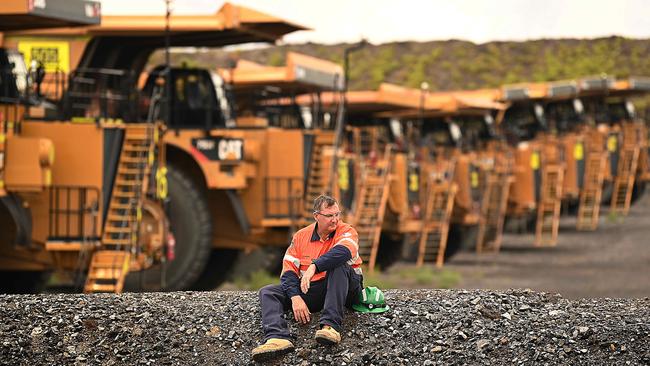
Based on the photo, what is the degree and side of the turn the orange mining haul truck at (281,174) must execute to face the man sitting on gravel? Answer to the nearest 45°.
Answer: approximately 45° to its right

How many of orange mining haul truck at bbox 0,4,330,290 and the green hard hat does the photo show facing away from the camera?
0
